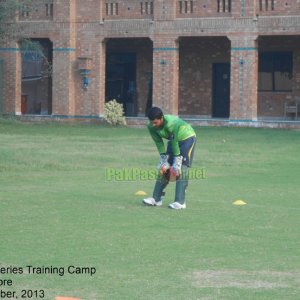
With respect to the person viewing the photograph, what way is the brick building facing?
facing the viewer

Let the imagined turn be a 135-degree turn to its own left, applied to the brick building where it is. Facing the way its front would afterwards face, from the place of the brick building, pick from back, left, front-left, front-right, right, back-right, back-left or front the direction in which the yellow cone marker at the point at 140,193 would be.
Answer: back-right

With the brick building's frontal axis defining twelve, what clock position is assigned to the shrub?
The shrub is roughly at 2 o'clock from the brick building.

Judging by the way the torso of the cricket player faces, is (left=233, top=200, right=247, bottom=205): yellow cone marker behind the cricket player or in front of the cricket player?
behind

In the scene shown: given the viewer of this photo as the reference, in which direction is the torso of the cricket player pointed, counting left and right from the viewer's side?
facing the viewer and to the left of the viewer

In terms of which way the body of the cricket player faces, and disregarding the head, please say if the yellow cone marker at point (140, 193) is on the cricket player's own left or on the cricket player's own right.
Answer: on the cricket player's own right

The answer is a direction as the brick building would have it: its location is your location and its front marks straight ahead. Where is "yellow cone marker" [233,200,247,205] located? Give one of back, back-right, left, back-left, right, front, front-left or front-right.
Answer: front

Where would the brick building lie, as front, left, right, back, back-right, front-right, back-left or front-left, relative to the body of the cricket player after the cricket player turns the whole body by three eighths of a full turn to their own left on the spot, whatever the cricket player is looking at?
left

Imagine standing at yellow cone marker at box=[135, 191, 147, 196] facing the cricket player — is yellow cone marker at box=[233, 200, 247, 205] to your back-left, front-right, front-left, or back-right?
front-left

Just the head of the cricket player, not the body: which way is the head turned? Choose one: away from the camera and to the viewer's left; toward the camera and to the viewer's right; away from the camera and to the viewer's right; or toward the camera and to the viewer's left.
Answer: toward the camera and to the viewer's left
